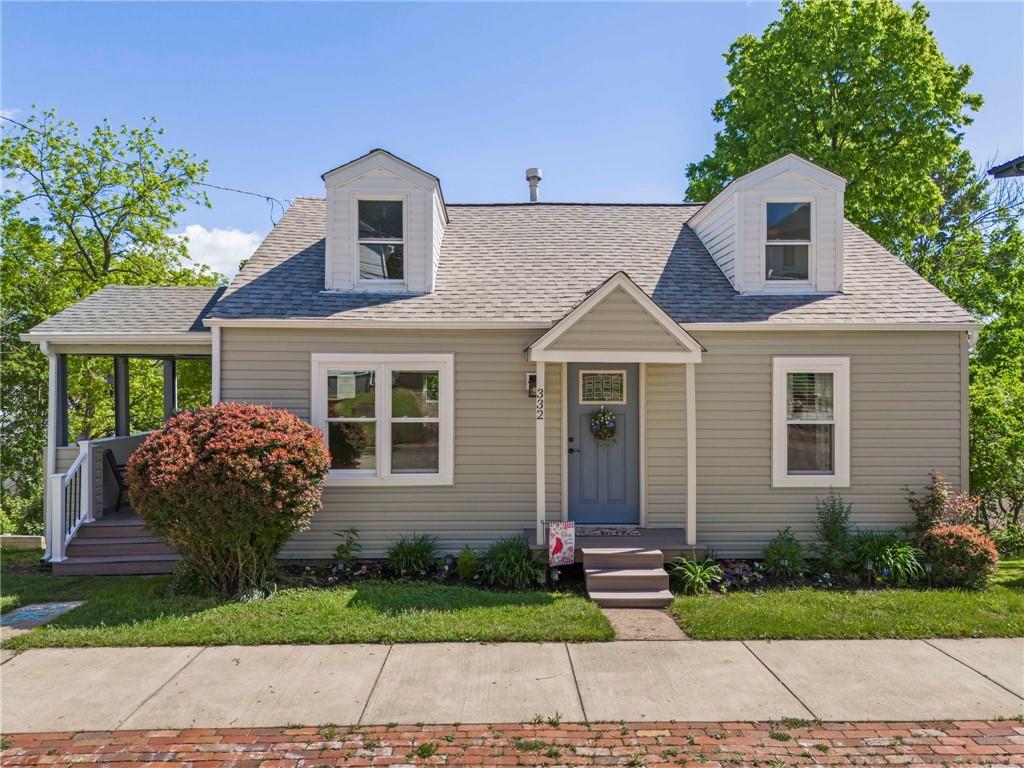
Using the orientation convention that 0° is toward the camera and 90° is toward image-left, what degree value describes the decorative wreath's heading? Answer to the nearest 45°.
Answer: approximately 0°

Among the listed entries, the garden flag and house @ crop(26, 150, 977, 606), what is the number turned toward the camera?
2
